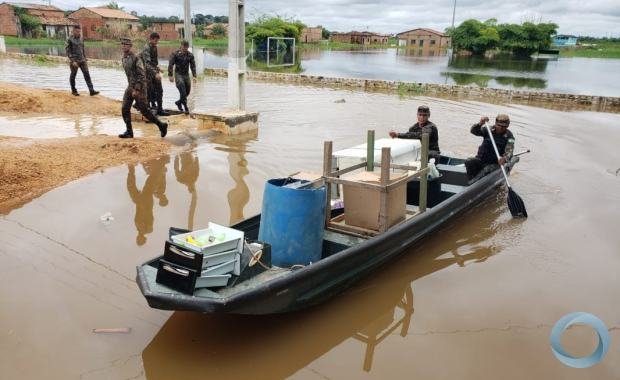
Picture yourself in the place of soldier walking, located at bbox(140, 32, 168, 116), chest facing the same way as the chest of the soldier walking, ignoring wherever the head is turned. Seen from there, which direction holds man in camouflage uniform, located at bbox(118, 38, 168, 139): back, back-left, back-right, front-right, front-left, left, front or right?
front-right

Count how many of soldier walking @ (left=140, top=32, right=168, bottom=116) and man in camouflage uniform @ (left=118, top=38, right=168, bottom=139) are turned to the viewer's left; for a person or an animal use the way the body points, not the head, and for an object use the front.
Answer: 1

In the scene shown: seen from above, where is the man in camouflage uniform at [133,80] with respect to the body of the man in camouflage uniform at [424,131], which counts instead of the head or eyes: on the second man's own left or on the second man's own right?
on the second man's own right

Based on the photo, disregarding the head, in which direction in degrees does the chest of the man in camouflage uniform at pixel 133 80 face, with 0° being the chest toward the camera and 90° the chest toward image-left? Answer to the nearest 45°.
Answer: approximately 90°

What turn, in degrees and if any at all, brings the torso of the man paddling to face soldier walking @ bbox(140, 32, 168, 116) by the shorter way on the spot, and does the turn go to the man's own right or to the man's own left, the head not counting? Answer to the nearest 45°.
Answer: approximately 45° to the man's own right

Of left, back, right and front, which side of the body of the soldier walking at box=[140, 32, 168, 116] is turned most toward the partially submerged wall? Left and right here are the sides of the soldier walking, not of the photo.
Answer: left

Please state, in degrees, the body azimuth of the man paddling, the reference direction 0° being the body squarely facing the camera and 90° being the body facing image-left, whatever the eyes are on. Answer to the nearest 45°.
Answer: approximately 45°
